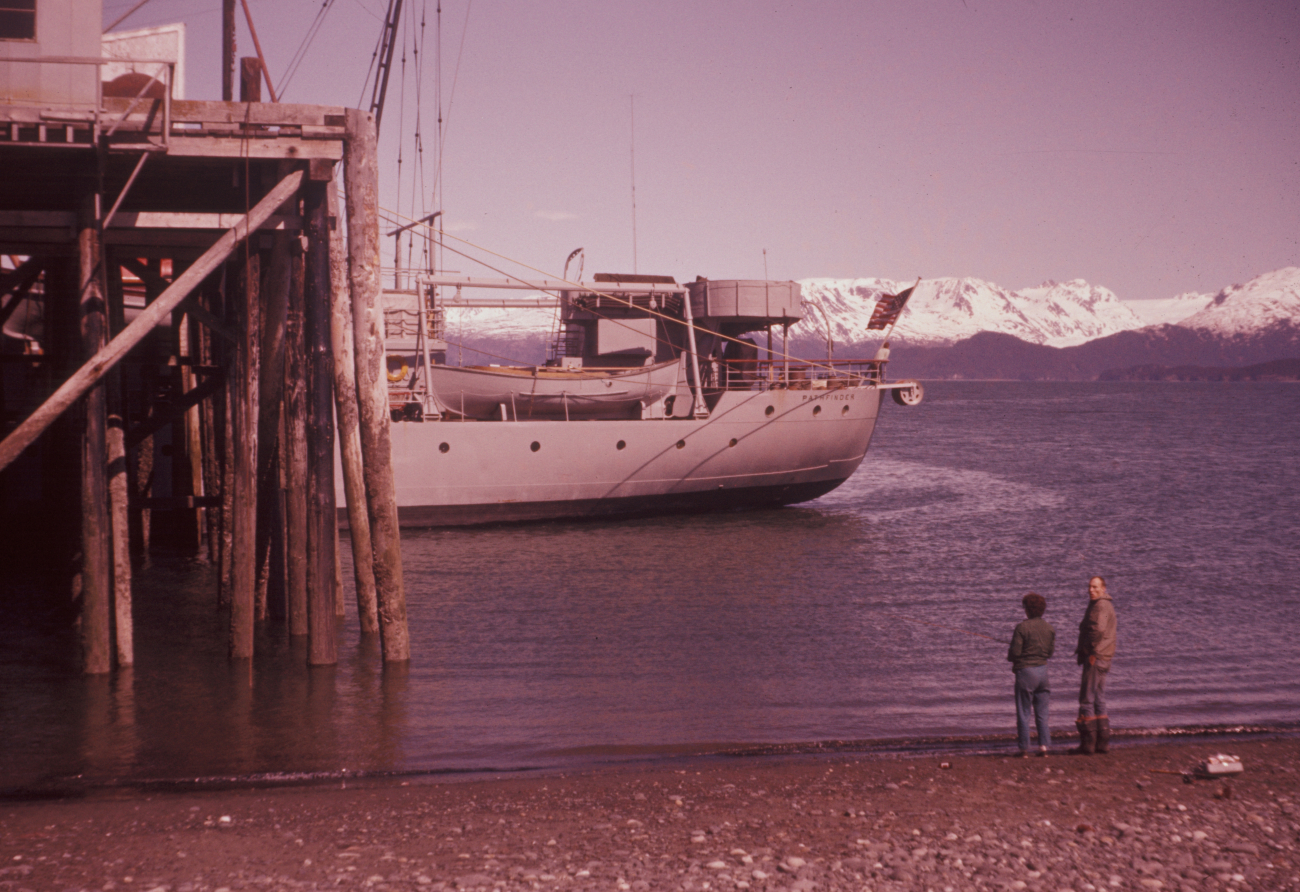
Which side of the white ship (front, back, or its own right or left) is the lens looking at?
left

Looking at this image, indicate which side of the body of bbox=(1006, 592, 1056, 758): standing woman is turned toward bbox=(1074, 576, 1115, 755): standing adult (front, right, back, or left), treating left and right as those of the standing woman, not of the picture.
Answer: right

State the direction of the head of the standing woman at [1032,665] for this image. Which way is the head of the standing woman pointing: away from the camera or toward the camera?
away from the camera

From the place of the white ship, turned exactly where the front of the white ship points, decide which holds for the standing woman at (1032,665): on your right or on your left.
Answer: on your left

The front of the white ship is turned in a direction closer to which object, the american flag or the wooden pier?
the wooden pier

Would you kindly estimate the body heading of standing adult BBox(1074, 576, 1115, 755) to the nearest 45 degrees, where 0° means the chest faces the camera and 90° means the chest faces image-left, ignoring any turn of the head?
approximately 90°

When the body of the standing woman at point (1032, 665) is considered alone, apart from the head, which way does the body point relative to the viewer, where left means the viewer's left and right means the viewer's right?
facing away from the viewer and to the left of the viewer
